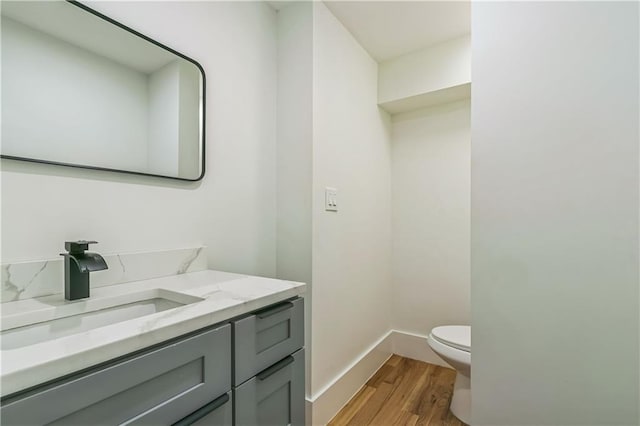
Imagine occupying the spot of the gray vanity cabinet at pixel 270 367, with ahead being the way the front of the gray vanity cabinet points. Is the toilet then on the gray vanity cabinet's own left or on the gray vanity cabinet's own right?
on the gray vanity cabinet's own left

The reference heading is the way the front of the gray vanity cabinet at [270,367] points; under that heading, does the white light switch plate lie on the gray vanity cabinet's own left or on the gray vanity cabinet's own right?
on the gray vanity cabinet's own left

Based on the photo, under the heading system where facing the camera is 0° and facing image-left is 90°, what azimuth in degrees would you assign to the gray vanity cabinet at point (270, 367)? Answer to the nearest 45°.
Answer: approximately 315°

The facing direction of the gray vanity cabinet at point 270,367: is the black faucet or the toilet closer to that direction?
the toilet

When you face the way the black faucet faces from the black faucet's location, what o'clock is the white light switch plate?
The white light switch plate is roughly at 10 o'clock from the black faucet.

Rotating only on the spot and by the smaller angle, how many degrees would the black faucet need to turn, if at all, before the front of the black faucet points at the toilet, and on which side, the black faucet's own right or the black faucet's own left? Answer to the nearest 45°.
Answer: approximately 45° to the black faucet's own left

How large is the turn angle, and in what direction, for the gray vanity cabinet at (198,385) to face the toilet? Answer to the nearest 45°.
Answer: approximately 45° to its left
